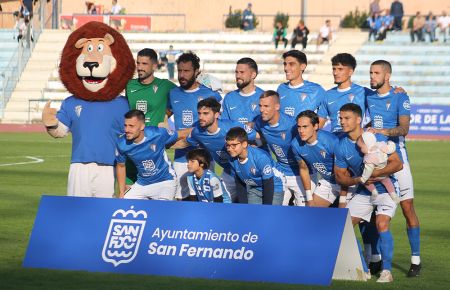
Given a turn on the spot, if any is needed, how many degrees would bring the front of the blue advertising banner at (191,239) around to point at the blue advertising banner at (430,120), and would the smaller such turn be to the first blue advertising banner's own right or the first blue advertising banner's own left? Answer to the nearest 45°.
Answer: approximately 180°

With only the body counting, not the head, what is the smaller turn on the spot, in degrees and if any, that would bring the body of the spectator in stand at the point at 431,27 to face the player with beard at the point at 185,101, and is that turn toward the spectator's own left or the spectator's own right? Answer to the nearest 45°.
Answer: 0° — they already face them

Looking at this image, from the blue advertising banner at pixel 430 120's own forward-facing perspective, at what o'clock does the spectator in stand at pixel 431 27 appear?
The spectator in stand is roughly at 6 o'clock from the blue advertising banner.

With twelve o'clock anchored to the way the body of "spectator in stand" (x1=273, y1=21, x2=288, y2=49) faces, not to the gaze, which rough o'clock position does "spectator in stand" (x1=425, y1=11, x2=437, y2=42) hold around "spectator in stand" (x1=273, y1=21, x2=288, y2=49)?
"spectator in stand" (x1=425, y1=11, x2=437, y2=42) is roughly at 9 o'clock from "spectator in stand" (x1=273, y1=21, x2=288, y2=49).

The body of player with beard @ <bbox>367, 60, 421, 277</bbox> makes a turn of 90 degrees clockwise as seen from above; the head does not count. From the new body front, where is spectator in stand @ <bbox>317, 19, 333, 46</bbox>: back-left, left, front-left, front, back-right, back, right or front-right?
front-right

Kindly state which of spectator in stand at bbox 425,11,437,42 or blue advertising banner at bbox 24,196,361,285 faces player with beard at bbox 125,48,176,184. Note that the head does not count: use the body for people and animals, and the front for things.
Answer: the spectator in stand

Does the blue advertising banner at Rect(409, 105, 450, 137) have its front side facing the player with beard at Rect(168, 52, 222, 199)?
yes

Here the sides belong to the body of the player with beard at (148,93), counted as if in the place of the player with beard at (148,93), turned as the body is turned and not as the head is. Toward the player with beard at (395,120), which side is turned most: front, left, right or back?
left

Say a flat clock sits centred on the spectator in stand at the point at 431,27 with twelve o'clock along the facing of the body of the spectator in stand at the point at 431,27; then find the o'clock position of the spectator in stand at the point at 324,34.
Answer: the spectator in stand at the point at 324,34 is roughly at 3 o'clock from the spectator in stand at the point at 431,27.

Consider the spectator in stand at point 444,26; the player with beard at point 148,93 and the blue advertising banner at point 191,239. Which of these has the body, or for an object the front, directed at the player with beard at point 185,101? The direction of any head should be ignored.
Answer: the spectator in stand
